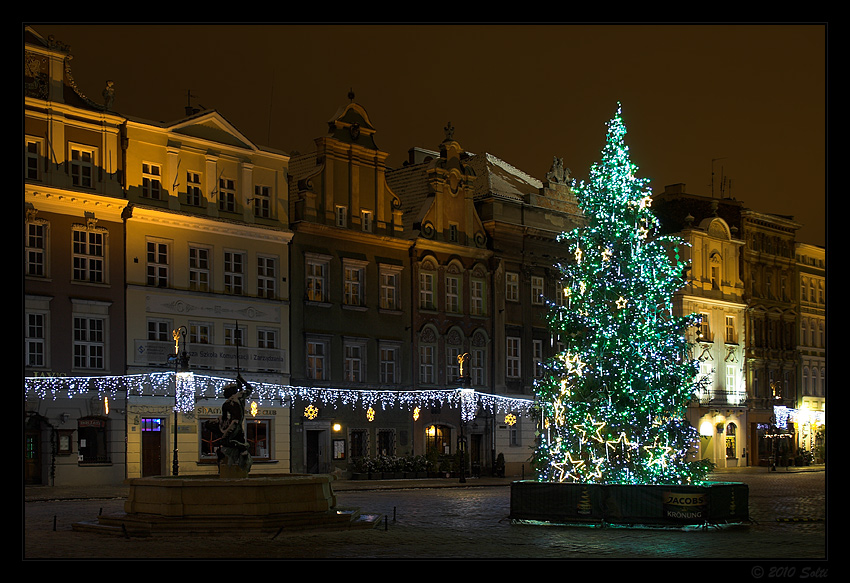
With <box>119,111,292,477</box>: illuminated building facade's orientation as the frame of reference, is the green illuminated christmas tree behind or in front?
in front

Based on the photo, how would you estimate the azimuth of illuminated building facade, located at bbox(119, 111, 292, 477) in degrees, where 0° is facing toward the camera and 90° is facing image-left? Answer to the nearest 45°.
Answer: approximately 315°

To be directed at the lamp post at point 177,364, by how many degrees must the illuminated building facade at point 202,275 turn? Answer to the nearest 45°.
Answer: approximately 45° to its right
